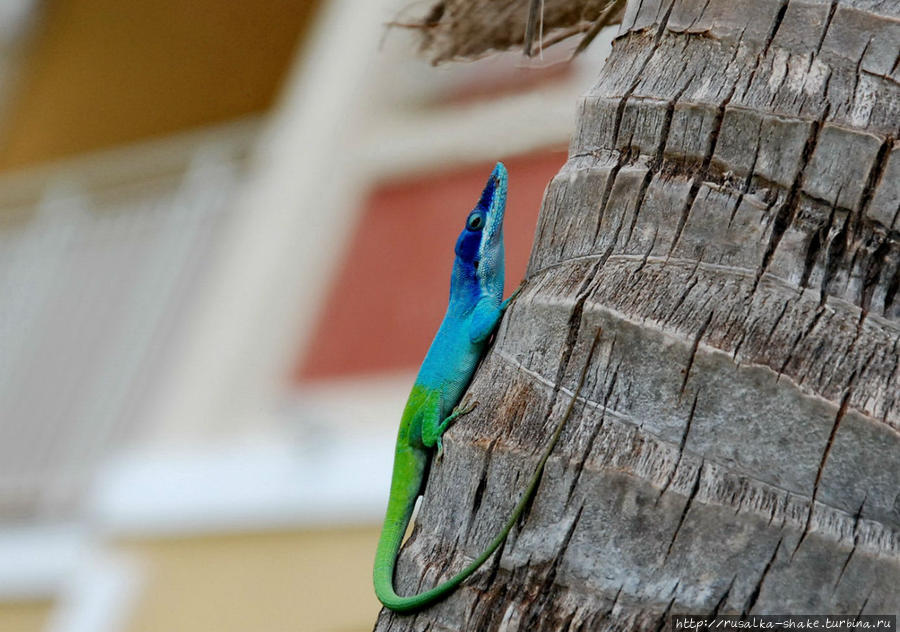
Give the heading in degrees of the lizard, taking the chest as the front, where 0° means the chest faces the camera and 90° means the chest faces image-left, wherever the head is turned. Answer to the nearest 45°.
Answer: approximately 270°
